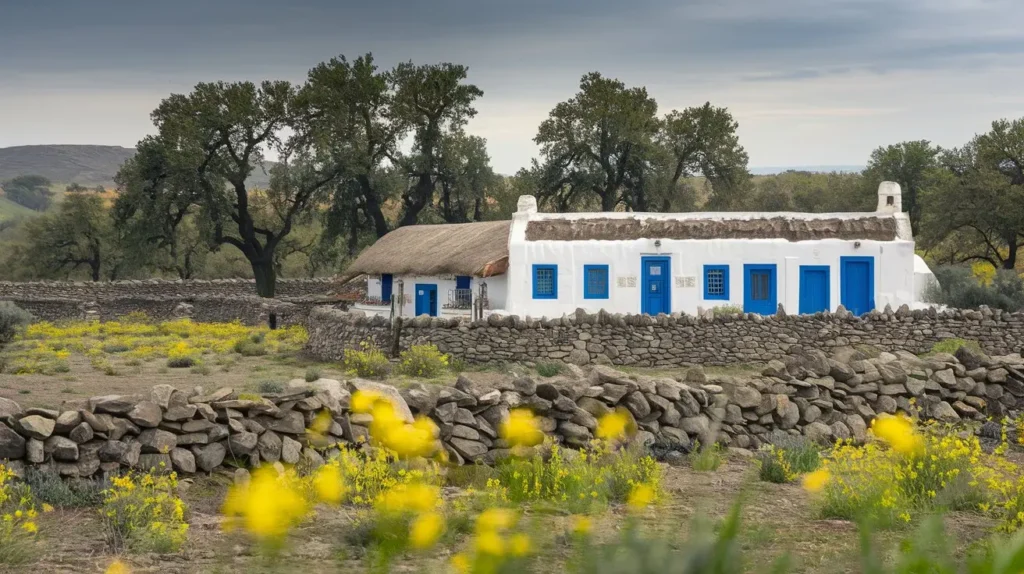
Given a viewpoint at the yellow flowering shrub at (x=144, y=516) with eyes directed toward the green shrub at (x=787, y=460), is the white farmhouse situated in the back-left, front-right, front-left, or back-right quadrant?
front-left

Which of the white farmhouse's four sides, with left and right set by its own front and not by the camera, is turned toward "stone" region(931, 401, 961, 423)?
front

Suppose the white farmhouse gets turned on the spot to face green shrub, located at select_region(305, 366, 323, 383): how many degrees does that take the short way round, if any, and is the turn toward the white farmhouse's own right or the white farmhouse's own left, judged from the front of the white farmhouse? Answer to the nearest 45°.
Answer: approximately 45° to the white farmhouse's own right

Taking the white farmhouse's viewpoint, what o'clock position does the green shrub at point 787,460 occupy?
The green shrub is roughly at 12 o'clock from the white farmhouse.

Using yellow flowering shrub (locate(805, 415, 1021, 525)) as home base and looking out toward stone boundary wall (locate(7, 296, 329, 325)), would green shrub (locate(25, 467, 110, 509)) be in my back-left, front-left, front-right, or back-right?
front-left

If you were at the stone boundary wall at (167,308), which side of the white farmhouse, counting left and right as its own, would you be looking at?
right

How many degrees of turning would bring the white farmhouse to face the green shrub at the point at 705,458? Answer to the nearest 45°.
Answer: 0° — it already faces it

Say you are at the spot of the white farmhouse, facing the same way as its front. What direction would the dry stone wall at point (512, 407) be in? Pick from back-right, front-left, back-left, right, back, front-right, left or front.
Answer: front

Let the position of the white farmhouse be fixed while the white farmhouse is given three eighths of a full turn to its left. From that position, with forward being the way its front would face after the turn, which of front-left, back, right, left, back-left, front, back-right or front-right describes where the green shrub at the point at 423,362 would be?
back

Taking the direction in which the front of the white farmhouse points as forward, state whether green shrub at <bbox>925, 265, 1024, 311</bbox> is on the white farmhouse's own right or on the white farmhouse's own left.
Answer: on the white farmhouse's own left

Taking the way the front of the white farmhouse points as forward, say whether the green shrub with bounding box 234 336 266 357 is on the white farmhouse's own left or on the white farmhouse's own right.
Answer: on the white farmhouse's own right

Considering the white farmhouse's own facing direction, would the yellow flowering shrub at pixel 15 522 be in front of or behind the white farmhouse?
in front

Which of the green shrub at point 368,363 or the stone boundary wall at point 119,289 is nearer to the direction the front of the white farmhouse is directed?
the green shrub

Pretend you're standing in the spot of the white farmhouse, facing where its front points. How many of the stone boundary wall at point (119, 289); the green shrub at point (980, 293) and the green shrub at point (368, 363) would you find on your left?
1

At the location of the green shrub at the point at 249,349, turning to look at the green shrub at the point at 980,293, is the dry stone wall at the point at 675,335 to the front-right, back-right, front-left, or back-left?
front-right

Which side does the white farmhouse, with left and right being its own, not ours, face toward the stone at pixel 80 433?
front

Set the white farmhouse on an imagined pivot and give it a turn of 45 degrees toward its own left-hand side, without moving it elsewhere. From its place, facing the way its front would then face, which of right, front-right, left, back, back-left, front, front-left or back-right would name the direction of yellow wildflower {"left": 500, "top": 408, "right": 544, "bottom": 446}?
front-right

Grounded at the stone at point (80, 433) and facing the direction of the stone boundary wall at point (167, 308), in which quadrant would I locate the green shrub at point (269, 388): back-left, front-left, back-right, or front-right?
front-right

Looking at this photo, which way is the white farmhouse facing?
toward the camera
